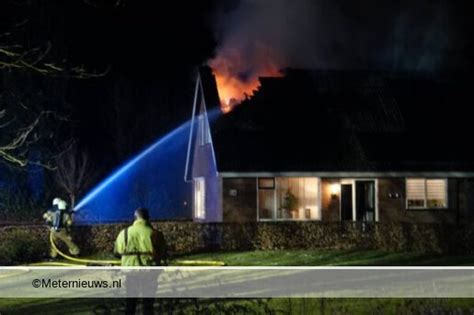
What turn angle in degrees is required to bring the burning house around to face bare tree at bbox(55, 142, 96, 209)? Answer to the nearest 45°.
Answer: approximately 135° to its right

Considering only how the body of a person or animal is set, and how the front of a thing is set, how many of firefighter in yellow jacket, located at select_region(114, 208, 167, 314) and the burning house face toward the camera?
1

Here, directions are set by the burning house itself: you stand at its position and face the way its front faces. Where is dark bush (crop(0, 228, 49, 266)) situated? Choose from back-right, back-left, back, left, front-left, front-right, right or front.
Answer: front-right

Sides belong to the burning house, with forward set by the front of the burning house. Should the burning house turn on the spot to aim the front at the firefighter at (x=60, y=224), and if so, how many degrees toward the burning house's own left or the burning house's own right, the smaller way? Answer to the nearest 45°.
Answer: approximately 45° to the burning house's own right

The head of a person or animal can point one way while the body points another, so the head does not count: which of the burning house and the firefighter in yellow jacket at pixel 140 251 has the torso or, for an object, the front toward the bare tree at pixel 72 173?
the firefighter in yellow jacket

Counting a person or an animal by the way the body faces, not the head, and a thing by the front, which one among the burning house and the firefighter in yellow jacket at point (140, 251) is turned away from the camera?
the firefighter in yellow jacket

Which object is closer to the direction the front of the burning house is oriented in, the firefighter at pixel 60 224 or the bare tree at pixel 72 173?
the firefighter

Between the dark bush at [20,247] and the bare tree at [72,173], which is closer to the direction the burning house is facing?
the dark bush

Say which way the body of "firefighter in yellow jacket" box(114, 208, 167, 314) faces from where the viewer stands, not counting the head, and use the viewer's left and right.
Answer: facing away from the viewer

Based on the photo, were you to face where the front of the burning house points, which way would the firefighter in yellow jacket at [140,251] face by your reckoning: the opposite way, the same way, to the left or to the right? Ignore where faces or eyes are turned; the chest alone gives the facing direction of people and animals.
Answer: the opposite way

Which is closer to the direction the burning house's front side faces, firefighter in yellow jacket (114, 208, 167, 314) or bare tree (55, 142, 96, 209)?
the firefighter in yellow jacket

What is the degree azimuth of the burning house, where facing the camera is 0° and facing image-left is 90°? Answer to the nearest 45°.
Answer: approximately 0°
